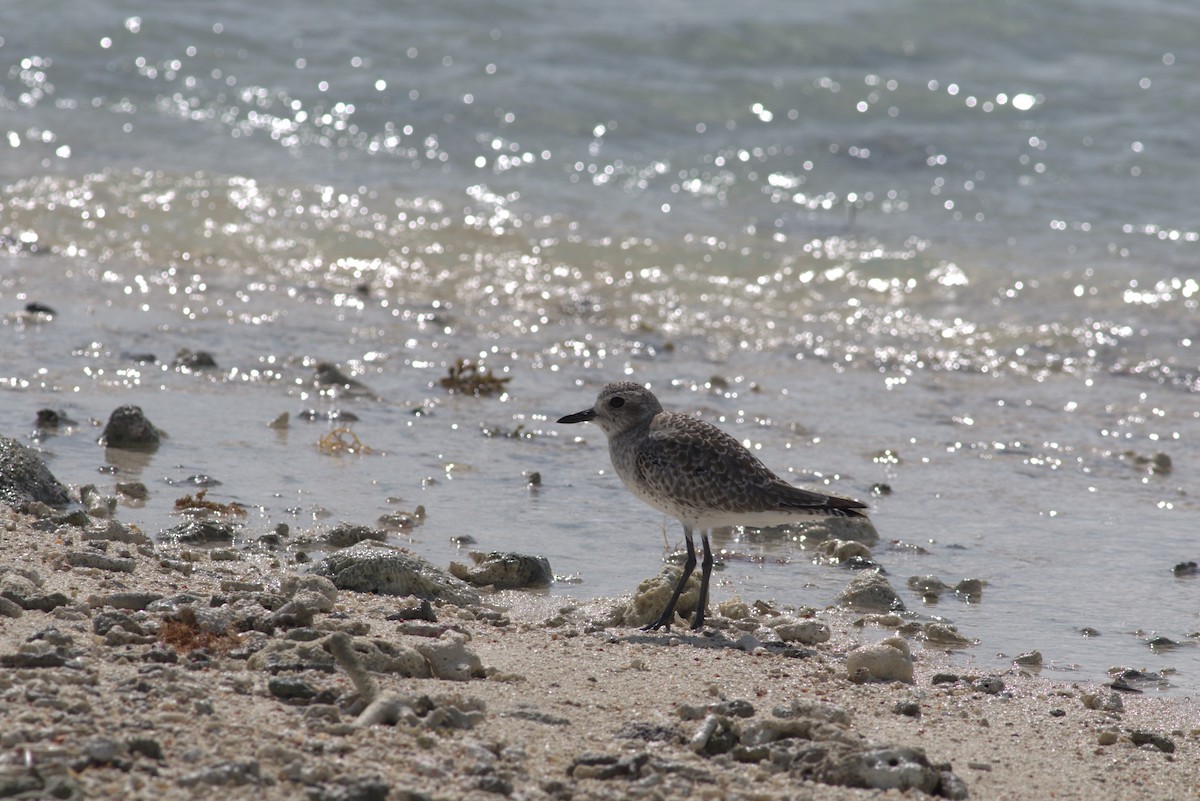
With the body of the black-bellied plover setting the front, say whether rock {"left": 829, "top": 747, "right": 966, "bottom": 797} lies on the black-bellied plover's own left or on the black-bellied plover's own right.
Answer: on the black-bellied plover's own left

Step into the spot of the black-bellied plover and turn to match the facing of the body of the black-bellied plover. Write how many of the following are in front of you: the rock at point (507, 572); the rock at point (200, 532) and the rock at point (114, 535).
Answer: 3

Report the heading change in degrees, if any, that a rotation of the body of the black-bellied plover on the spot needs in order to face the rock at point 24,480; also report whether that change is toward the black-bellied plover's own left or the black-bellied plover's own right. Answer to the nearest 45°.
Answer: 0° — it already faces it

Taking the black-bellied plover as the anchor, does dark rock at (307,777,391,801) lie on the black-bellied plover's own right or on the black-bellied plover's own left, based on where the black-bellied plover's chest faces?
on the black-bellied plover's own left

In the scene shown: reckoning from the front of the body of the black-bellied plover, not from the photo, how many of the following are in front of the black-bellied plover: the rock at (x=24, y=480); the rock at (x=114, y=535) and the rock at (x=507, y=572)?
3

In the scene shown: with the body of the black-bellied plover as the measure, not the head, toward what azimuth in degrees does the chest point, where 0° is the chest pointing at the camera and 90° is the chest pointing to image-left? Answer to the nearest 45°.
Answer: approximately 90°

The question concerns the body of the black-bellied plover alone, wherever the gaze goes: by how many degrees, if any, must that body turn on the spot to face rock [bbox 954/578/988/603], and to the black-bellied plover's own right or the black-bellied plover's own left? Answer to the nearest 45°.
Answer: approximately 135° to the black-bellied plover's own right

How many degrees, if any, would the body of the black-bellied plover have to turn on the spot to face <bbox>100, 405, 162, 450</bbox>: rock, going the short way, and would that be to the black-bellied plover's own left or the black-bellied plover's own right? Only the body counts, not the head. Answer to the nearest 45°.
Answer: approximately 45° to the black-bellied plover's own right

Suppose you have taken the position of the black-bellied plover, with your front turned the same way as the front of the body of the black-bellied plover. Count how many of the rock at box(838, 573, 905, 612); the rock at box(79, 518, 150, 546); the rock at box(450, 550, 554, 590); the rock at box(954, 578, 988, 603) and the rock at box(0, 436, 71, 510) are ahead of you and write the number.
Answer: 3

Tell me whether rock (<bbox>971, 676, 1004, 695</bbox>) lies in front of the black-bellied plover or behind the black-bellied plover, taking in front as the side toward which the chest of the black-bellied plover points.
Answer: behind

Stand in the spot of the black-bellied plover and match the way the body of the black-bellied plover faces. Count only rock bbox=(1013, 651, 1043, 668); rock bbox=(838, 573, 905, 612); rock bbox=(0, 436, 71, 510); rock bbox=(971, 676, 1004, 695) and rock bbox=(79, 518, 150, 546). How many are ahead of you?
2
